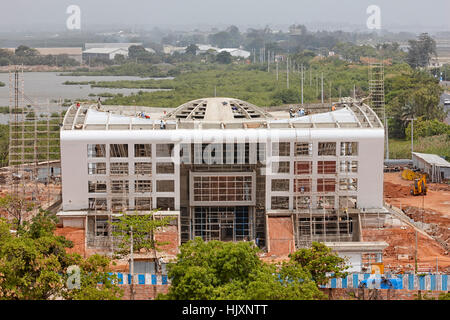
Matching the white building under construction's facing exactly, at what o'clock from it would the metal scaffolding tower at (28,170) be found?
The metal scaffolding tower is roughly at 4 o'clock from the white building under construction.

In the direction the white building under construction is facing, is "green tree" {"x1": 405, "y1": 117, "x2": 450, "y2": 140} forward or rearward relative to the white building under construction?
rearward

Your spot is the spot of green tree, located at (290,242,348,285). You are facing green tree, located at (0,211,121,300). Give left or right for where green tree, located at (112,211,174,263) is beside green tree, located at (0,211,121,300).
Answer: right

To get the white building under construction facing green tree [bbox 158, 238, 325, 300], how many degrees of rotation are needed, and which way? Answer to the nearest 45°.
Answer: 0° — it already faces it

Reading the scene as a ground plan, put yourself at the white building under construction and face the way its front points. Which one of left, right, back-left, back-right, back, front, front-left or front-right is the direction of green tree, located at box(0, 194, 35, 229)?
right

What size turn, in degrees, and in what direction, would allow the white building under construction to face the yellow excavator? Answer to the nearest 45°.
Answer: approximately 135° to its left

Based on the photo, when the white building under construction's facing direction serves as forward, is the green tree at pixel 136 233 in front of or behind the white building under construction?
in front

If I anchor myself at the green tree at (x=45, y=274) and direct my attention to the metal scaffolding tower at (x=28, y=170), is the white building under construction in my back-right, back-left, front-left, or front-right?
front-right

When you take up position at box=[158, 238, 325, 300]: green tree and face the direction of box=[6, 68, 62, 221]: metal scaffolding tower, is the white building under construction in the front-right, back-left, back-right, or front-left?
front-right

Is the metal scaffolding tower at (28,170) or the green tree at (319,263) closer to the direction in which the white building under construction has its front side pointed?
the green tree

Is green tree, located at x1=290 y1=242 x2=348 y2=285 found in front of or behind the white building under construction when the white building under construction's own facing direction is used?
in front

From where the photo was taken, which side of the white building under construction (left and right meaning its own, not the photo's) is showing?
front
